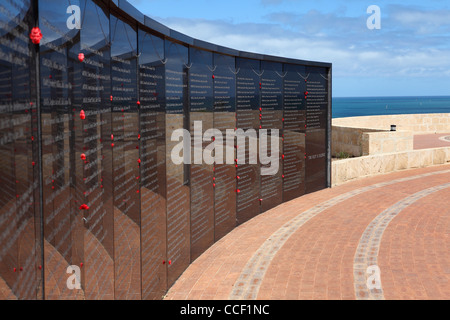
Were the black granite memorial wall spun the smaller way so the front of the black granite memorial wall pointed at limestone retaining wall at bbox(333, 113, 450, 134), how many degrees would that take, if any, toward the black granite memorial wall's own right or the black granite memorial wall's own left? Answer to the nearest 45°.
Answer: approximately 90° to the black granite memorial wall's own left

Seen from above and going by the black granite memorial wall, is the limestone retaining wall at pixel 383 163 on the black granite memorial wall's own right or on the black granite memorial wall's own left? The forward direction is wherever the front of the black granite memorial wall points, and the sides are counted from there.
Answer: on the black granite memorial wall's own left

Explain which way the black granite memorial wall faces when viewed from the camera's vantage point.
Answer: facing the viewer and to the right of the viewer

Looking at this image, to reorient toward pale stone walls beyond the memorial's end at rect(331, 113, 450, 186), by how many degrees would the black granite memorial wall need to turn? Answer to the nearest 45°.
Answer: approximately 90° to its left
